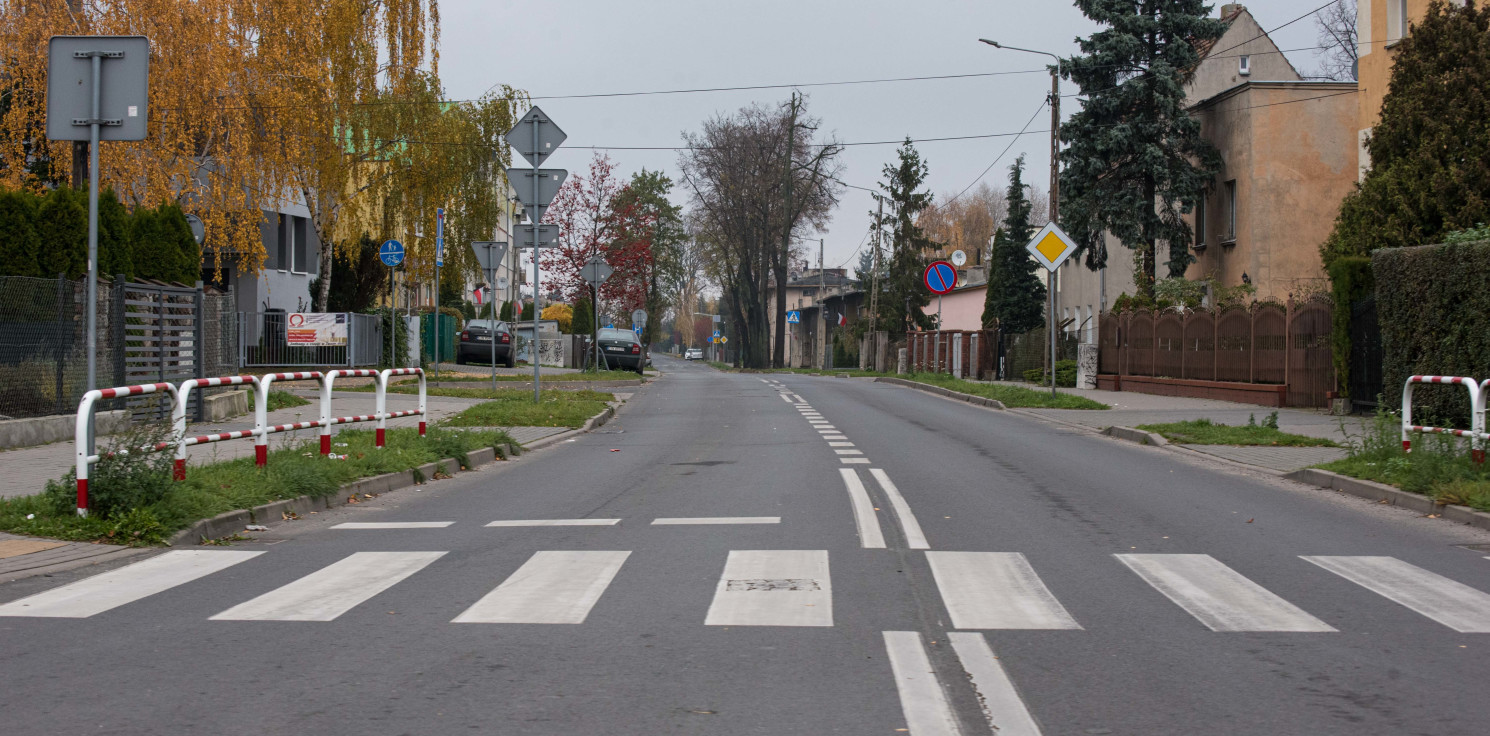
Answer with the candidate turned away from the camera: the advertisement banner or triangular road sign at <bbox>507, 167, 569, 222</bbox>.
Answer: the triangular road sign

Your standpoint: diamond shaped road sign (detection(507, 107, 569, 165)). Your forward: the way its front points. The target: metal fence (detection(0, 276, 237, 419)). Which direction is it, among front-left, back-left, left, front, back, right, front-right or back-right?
back-left

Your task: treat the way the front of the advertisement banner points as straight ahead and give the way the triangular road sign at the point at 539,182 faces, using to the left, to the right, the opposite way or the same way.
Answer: the opposite way

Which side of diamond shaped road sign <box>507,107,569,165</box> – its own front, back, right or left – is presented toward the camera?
back

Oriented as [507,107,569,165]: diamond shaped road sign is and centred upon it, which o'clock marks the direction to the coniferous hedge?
The coniferous hedge is roughly at 8 o'clock from the diamond shaped road sign.

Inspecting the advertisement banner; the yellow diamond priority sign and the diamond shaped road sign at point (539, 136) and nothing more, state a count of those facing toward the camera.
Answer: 2

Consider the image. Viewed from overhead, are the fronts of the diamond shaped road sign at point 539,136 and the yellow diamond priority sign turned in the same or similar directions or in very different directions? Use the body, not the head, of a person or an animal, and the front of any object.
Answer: very different directions

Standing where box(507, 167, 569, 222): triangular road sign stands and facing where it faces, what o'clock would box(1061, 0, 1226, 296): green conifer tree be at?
The green conifer tree is roughly at 2 o'clock from the triangular road sign.

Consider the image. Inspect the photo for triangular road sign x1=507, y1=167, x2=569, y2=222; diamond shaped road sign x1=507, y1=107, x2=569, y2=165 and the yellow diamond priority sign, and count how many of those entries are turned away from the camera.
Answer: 2

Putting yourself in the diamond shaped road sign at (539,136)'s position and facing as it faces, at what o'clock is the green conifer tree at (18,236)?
The green conifer tree is roughly at 8 o'clock from the diamond shaped road sign.

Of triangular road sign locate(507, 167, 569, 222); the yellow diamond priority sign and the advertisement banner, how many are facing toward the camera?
2

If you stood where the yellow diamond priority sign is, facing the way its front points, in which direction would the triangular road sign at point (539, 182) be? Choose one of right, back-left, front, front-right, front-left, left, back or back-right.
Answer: front-right

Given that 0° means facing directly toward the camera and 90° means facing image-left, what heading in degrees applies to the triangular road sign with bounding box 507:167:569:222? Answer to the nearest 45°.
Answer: approximately 180°

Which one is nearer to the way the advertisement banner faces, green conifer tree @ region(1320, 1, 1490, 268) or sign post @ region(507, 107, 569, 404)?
the sign post
